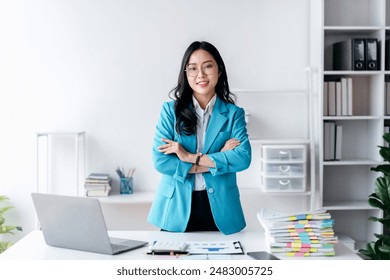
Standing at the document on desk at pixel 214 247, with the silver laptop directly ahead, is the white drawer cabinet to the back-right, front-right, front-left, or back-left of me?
back-right

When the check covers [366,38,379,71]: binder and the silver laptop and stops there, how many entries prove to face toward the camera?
1

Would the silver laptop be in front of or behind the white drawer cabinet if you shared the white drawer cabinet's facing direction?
in front

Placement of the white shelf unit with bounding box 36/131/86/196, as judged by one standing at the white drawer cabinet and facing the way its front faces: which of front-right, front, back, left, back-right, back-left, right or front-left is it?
right

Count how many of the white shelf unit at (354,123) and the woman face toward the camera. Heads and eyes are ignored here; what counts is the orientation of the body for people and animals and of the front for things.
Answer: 2

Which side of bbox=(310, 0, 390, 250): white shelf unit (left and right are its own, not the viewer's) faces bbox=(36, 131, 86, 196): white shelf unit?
right

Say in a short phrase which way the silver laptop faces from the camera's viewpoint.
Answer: facing away from the viewer and to the right of the viewer

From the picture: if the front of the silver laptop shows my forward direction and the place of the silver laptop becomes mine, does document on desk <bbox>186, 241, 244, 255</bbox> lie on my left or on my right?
on my right

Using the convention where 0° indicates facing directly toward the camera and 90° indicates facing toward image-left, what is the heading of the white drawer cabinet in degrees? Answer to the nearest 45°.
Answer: approximately 0°

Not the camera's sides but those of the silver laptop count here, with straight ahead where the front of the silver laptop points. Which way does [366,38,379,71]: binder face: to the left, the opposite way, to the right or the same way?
the opposite way

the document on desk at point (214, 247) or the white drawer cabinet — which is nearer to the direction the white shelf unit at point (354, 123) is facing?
the document on desk

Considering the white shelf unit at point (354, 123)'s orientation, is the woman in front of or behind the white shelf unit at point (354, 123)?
in front
